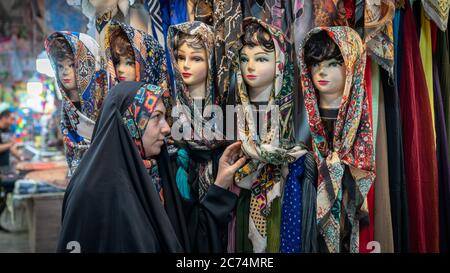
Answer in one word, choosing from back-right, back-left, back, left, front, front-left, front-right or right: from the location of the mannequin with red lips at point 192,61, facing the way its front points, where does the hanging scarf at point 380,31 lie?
back-left

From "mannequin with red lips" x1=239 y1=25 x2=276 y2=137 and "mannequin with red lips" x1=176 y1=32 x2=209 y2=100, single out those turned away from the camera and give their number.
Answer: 0

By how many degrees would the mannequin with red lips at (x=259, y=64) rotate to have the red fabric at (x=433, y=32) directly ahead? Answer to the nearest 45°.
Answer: approximately 135° to its left

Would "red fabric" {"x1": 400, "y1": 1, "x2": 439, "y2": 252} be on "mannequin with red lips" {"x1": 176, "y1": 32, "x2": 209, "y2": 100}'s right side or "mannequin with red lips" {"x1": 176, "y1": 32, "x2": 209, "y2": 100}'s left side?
on its left

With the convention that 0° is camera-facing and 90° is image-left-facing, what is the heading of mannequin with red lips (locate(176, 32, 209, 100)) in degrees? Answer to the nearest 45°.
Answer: approximately 45°

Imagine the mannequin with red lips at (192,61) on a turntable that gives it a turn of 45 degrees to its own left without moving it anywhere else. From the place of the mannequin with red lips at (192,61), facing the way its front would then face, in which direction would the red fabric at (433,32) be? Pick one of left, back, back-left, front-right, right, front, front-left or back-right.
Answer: left

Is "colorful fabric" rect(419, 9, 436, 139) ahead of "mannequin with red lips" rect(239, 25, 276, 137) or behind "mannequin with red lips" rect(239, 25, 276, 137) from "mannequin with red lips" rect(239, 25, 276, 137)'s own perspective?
behind

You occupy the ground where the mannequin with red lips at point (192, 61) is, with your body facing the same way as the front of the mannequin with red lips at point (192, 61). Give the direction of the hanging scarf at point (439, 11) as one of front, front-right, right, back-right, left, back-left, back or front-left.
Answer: back-left

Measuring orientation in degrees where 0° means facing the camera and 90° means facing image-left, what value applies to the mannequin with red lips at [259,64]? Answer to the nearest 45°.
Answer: approximately 45°
